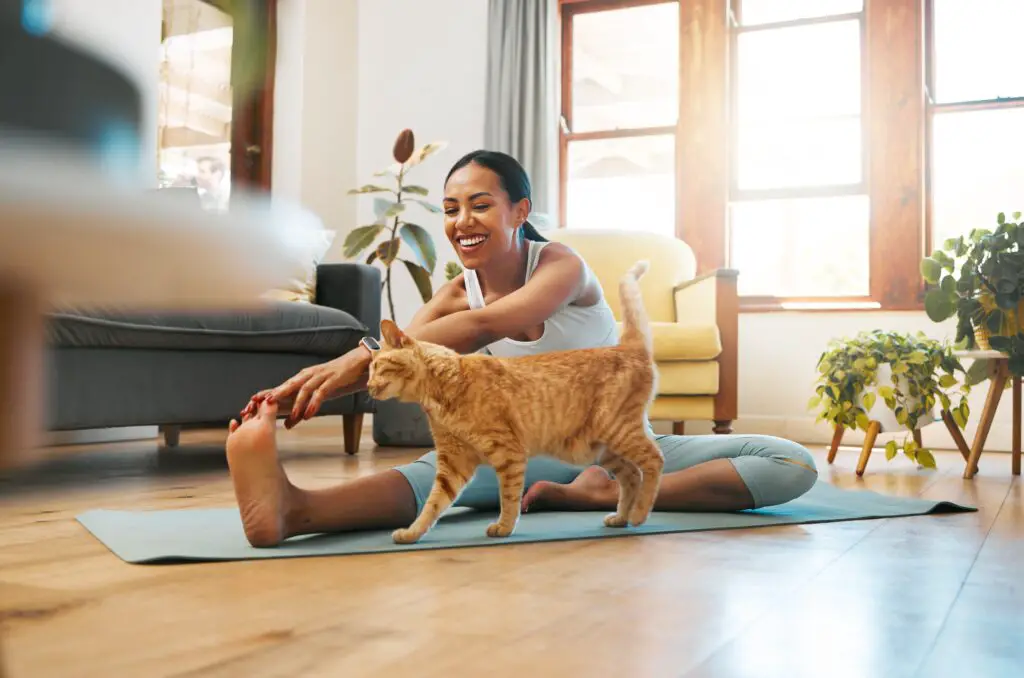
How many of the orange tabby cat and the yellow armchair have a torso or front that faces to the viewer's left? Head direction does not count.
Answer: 1

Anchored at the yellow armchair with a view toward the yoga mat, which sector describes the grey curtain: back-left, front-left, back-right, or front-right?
back-right

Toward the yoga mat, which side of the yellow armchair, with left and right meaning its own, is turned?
front

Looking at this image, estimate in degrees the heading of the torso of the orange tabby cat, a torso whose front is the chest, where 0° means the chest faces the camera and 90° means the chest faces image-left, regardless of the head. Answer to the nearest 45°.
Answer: approximately 90°

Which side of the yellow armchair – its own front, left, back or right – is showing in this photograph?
front

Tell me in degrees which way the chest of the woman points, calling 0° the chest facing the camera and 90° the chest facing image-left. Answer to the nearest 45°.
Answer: approximately 45°

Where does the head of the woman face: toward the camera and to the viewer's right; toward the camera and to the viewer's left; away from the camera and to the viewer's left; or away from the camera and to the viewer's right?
toward the camera and to the viewer's left
